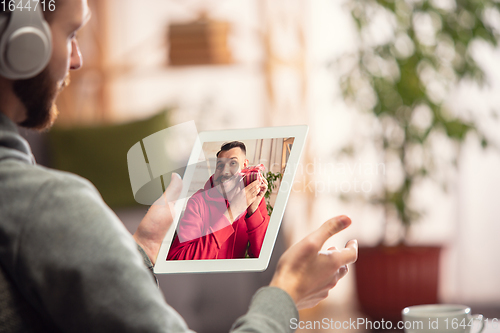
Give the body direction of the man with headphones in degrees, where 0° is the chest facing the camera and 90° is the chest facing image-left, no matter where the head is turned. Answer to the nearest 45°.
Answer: approximately 225°
